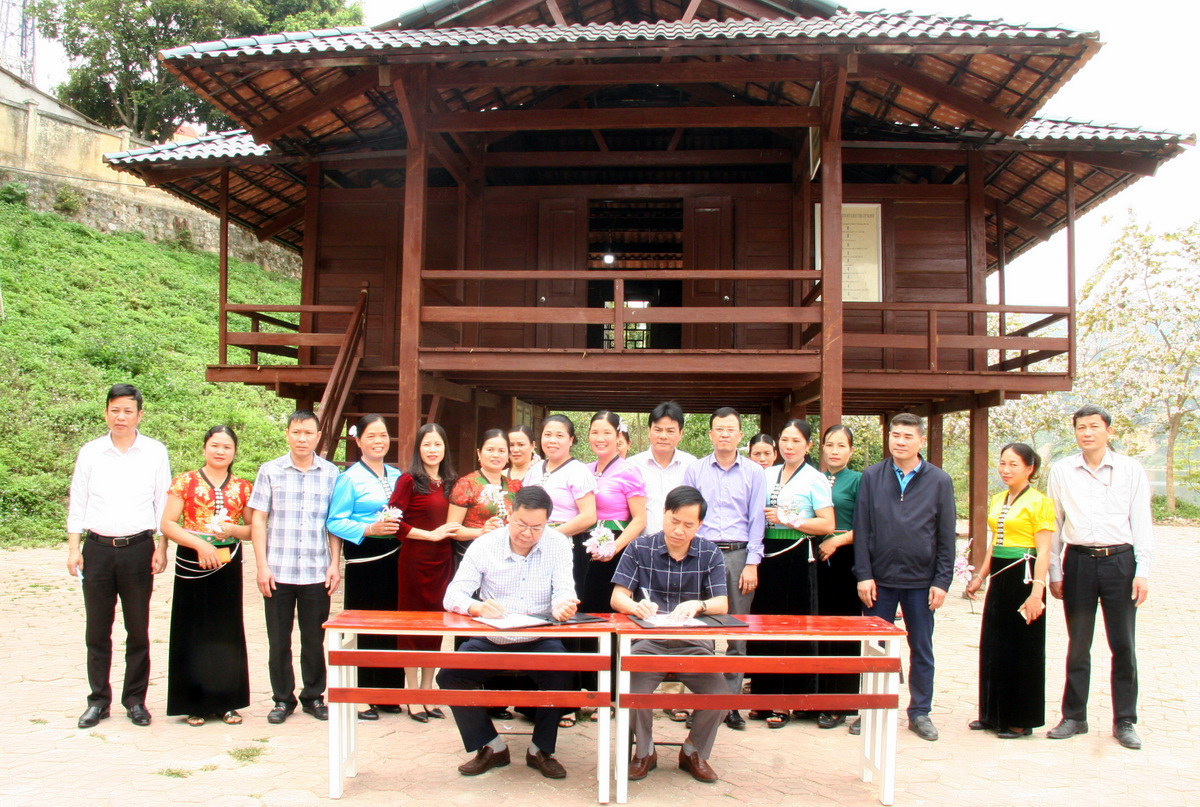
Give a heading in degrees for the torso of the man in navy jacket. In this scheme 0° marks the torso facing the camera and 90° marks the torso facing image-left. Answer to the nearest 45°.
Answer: approximately 0°

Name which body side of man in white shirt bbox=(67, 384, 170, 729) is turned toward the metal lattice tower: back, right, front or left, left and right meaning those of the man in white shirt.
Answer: back

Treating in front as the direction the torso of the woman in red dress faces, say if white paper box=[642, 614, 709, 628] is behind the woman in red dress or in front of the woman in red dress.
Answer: in front

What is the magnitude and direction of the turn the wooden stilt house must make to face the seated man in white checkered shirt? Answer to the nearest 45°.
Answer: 0° — it already faces them

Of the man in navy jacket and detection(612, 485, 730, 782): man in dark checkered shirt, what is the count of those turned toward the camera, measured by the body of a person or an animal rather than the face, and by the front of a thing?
2

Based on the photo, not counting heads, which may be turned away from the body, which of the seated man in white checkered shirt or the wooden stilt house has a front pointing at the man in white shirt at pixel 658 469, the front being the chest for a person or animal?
the wooden stilt house

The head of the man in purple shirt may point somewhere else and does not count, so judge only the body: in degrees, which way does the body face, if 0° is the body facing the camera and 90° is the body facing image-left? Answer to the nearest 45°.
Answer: approximately 0°

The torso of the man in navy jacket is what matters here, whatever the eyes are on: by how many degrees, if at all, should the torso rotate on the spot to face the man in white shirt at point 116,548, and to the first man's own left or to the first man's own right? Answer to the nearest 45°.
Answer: approximately 90° to the first man's own right

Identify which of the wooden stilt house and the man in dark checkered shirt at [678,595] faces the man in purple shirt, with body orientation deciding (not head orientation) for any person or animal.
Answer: the wooden stilt house

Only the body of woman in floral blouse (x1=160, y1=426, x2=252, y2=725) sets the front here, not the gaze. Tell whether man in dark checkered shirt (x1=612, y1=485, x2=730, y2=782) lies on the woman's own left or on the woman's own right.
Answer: on the woman's own left

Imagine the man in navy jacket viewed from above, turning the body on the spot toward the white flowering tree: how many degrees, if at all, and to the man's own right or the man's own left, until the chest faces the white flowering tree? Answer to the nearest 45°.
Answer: approximately 180°
